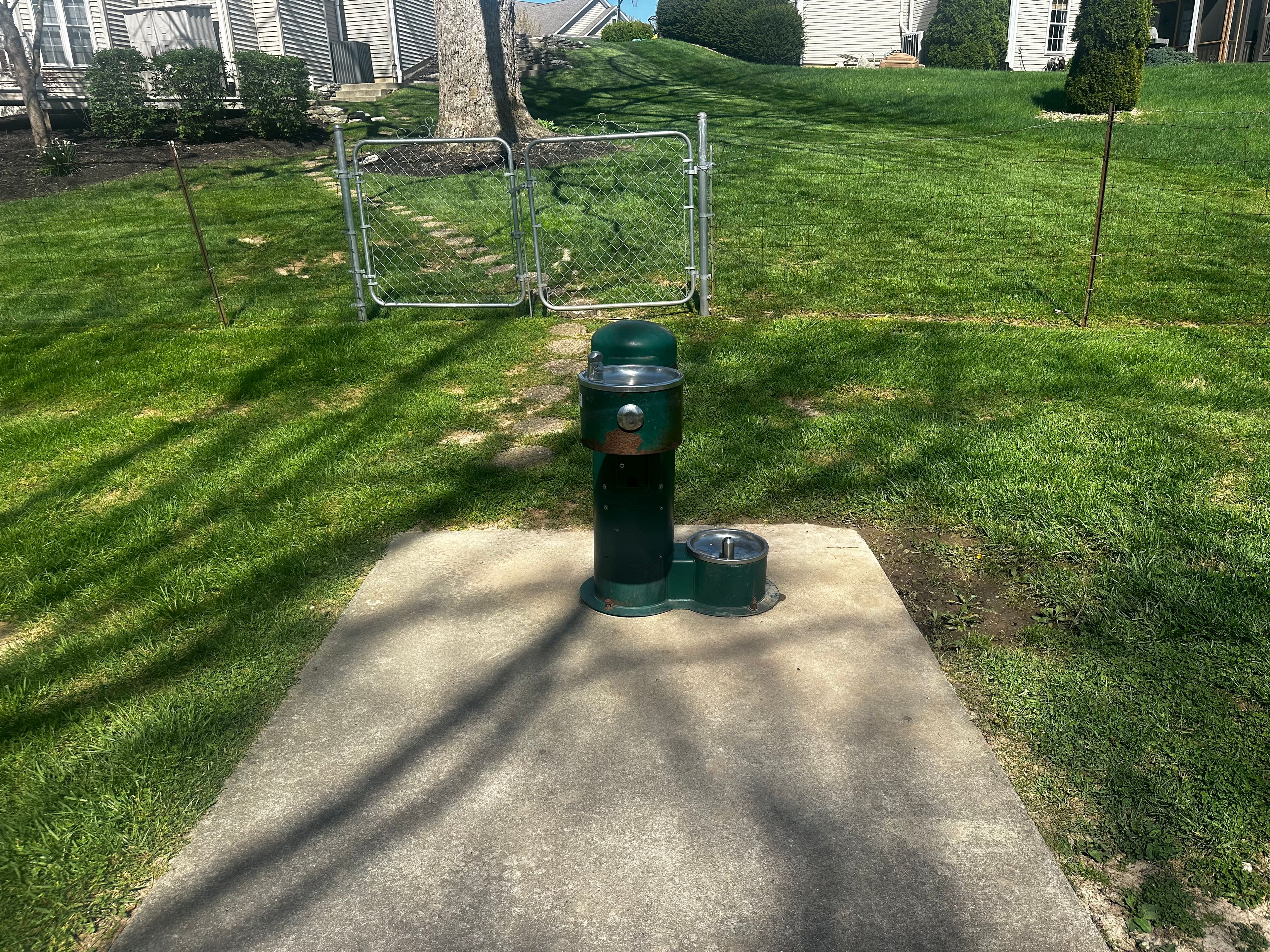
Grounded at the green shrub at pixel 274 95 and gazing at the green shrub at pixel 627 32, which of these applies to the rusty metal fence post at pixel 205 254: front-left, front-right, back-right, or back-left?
back-right

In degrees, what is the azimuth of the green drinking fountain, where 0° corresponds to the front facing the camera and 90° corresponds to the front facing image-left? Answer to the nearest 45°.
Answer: approximately 0°

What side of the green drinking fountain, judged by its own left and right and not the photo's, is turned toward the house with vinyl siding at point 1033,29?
back

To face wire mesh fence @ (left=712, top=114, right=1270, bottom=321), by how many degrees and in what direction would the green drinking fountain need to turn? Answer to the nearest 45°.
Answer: approximately 135° to its left

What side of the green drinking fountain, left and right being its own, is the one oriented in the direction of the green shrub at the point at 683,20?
back

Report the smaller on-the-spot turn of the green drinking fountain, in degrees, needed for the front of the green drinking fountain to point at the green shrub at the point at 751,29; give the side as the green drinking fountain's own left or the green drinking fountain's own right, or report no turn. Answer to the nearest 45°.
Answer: approximately 180°

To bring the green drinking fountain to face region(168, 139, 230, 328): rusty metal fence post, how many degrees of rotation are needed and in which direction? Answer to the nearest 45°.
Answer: approximately 135° to its right

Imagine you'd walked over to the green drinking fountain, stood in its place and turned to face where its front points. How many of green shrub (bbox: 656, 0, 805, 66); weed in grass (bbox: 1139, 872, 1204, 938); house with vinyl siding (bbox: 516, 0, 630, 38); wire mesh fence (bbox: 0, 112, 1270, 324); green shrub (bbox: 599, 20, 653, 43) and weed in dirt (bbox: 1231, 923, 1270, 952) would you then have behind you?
4

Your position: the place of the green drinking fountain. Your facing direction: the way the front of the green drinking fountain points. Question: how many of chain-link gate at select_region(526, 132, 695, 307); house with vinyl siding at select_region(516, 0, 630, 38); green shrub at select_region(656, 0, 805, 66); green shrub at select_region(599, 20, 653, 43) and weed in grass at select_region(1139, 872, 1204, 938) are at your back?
4

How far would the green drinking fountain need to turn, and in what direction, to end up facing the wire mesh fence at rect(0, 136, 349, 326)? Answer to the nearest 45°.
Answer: approximately 135° to its right

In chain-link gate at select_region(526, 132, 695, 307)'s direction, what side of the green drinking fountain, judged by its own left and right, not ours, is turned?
back

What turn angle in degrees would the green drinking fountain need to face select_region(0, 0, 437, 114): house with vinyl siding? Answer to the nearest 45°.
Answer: approximately 135° to its right

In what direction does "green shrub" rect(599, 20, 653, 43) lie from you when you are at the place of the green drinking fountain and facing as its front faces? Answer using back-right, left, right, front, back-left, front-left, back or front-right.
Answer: back

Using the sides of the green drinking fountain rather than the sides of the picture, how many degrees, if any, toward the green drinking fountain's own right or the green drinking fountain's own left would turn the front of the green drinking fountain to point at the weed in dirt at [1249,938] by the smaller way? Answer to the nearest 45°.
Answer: approximately 45° to the green drinking fountain's own left

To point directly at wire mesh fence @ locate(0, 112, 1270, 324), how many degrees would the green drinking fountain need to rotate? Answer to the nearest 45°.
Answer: approximately 180°

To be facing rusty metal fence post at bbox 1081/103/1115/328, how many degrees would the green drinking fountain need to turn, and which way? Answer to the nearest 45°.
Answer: approximately 135° to its left
